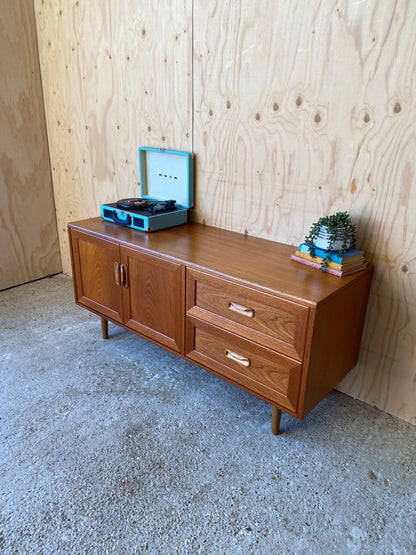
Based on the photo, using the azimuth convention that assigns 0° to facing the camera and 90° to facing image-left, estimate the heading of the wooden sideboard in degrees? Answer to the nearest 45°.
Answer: approximately 45°

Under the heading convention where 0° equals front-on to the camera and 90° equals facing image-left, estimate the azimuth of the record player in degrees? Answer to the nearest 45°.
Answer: approximately 45°

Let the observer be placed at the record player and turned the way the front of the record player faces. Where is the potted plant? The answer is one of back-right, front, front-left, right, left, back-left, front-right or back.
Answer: left
